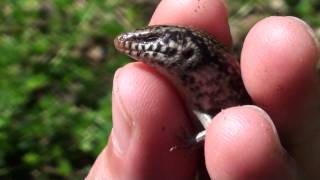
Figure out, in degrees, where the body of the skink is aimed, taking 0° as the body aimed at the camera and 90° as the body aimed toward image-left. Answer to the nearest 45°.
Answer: approximately 90°
